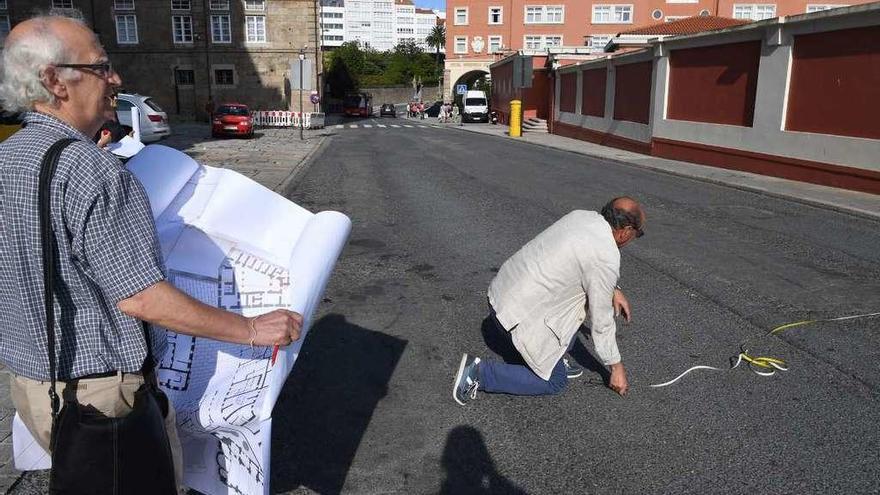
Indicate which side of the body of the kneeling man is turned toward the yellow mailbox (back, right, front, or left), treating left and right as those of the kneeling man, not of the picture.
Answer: left

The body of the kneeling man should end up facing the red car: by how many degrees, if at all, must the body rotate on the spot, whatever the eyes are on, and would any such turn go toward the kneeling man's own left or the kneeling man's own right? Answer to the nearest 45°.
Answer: approximately 135° to the kneeling man's own left

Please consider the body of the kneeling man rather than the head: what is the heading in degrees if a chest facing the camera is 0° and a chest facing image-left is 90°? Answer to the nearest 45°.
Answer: approximately 270°

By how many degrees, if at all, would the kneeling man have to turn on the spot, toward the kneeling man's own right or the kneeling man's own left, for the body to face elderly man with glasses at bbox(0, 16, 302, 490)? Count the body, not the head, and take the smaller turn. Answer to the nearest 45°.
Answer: approximately 135° to the kneeling man's own right

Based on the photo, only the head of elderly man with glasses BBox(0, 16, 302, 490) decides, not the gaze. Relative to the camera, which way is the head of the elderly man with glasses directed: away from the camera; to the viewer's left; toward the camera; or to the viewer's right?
to the viewer's right

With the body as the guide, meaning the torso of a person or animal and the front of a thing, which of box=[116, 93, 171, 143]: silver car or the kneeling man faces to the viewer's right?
the kneeling man

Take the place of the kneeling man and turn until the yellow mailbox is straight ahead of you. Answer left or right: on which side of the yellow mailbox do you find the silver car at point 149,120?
left

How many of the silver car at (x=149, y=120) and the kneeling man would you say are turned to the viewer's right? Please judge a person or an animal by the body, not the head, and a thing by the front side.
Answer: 1

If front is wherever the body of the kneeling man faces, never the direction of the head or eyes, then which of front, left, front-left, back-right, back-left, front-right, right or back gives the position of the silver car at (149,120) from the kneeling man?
back-left
